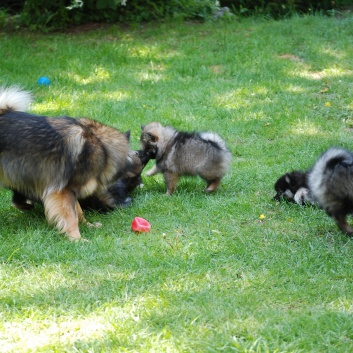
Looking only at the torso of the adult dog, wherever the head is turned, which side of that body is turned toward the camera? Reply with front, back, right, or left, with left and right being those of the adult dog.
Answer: right

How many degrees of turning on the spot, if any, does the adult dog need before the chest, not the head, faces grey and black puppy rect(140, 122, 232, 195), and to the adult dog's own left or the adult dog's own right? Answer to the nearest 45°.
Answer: approximately 45° to the adult dog's own left

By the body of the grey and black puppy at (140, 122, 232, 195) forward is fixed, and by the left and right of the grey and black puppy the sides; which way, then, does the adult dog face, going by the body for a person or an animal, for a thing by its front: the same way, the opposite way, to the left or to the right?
the opposite way

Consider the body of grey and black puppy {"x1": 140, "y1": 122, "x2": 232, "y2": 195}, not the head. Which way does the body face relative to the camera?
to the viewer's left

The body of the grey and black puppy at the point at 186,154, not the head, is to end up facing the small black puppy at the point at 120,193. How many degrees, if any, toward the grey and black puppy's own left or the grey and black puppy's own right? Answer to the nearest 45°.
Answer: approximately 45° to the grey and black puppy's own left

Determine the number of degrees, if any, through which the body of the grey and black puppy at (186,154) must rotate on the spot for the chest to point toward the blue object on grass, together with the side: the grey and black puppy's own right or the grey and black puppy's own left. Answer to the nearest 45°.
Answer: approximately 45° to the grey and black puppy's own right
